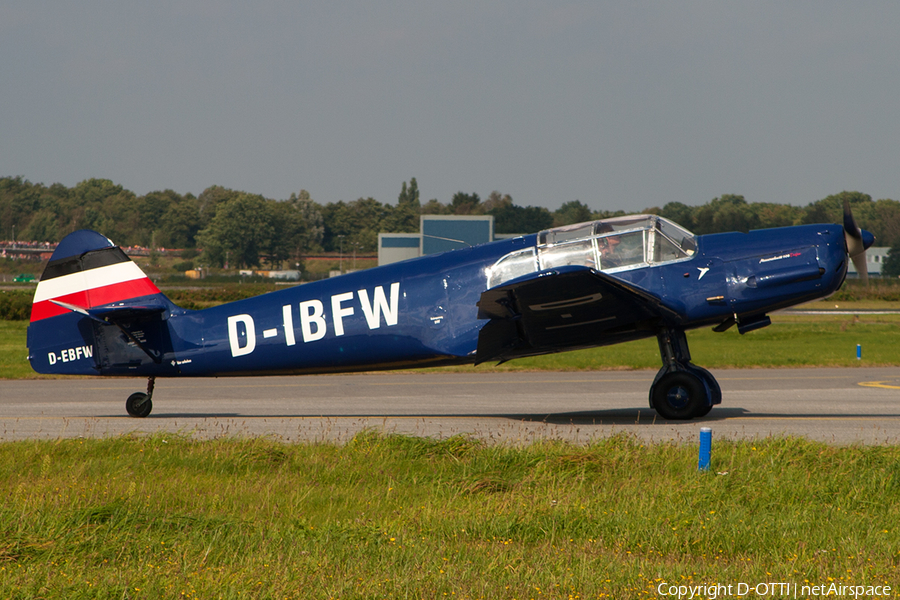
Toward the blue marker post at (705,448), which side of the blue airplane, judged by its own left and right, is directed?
right

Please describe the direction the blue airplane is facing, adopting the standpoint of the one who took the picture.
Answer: facing to the right of the viewer
